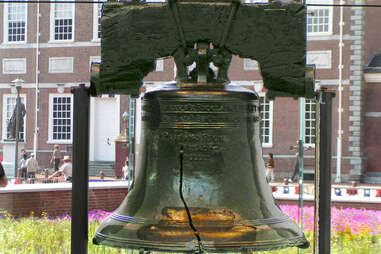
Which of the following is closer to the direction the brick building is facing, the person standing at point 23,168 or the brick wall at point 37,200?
the brick wall

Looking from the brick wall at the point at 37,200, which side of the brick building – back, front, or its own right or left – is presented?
front

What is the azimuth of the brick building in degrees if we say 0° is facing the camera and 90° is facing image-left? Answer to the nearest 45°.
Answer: approximately 0°

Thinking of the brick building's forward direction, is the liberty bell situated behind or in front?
in front

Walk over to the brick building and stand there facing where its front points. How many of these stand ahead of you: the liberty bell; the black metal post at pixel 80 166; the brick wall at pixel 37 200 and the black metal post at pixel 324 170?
4

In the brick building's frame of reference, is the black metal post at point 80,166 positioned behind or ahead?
ahead

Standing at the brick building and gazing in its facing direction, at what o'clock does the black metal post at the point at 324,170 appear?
The black metal post is roughly at 12 o'clock from the brick building.
